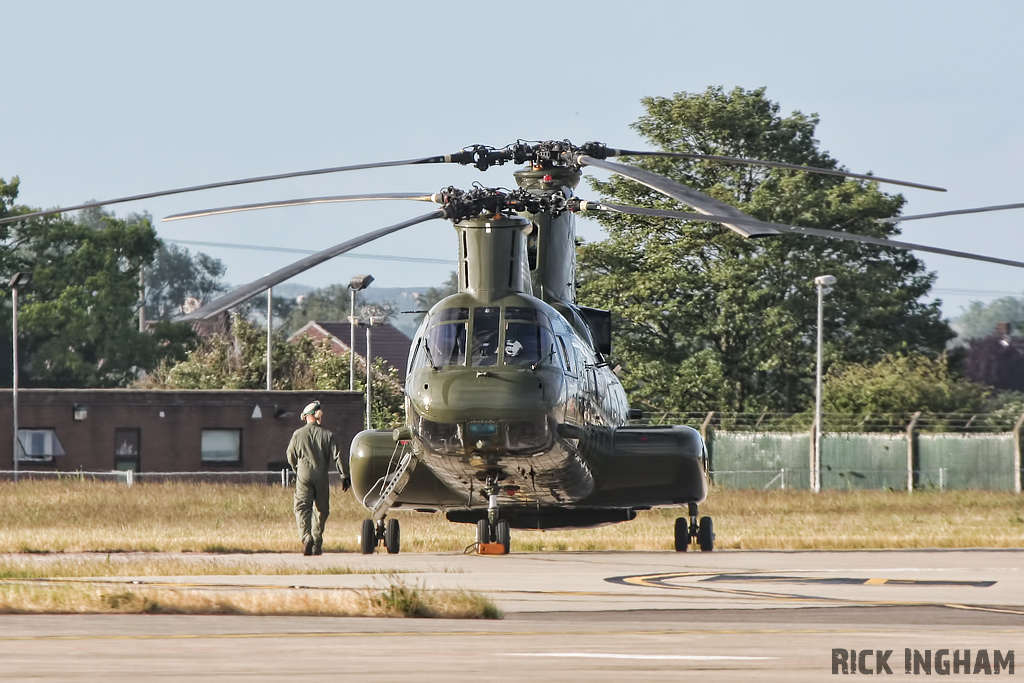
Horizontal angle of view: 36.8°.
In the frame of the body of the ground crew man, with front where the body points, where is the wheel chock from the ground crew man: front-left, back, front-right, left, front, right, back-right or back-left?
back-right

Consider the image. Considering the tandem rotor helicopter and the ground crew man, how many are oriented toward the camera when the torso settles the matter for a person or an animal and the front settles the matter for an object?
1

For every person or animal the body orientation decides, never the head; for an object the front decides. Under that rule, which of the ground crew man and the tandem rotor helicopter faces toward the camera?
the tandem rotor helicopter

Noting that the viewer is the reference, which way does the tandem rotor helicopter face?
facing the viewer

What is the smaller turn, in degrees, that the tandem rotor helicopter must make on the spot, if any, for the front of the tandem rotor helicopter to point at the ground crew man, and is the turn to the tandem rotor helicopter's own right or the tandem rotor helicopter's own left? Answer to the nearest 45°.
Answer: approximately 45° to the tandem rotor helicopter's own right

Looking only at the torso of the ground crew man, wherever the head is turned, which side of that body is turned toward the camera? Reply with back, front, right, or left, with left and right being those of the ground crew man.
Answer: back

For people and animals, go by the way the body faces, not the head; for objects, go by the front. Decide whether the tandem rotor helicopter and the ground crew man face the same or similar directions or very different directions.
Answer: very different directions
